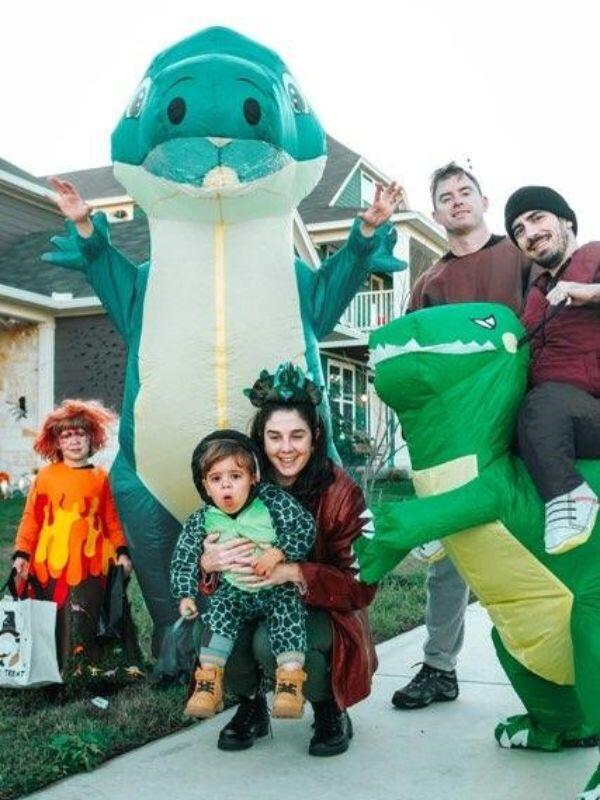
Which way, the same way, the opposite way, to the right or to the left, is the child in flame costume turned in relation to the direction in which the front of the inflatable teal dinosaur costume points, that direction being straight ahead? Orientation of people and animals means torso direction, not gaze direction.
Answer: the same way

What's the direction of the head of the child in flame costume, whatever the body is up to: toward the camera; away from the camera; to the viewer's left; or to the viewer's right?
toward the camera

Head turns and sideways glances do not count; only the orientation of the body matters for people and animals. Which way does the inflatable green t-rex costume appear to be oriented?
to the viewer's left

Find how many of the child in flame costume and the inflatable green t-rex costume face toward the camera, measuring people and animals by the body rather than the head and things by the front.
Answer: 1

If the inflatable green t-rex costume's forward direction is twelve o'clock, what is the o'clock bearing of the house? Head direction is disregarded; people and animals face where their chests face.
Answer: The house is roughly at 2 o'clock from the inflatable green t-rex costume.

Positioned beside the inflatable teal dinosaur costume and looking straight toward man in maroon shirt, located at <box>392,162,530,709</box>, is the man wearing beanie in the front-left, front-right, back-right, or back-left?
front-right

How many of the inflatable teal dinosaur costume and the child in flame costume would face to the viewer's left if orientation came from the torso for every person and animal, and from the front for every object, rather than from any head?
0

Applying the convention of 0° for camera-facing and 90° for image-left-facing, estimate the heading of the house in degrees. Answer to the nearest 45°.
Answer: approximately 315°

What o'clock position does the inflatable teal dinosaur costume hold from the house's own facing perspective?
The inflatable teal dinosaur costume is roughly at 1 o'clock from the house.

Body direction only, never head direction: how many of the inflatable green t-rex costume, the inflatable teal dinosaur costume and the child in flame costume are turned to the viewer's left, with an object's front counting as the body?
1

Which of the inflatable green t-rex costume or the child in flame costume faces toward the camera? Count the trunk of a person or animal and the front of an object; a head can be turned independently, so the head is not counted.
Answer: the child in flame costume

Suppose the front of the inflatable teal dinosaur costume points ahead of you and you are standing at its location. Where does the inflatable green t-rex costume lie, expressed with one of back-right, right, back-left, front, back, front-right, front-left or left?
front-left

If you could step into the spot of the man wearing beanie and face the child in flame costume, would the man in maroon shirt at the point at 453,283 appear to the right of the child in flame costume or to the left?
right

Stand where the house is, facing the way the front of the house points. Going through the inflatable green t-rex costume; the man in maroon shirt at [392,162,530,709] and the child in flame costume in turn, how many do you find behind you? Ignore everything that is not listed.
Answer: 0

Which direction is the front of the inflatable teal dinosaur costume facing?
toward the camera

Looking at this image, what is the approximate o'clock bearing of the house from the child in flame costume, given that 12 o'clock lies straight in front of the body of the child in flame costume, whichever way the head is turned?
The house is roughly at 6 o'clock from the child in flame costume.

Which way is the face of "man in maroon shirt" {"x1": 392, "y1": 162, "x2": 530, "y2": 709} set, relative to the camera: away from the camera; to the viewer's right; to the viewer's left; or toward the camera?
toward the camera

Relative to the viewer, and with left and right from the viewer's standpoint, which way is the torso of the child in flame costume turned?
facing the viewer
